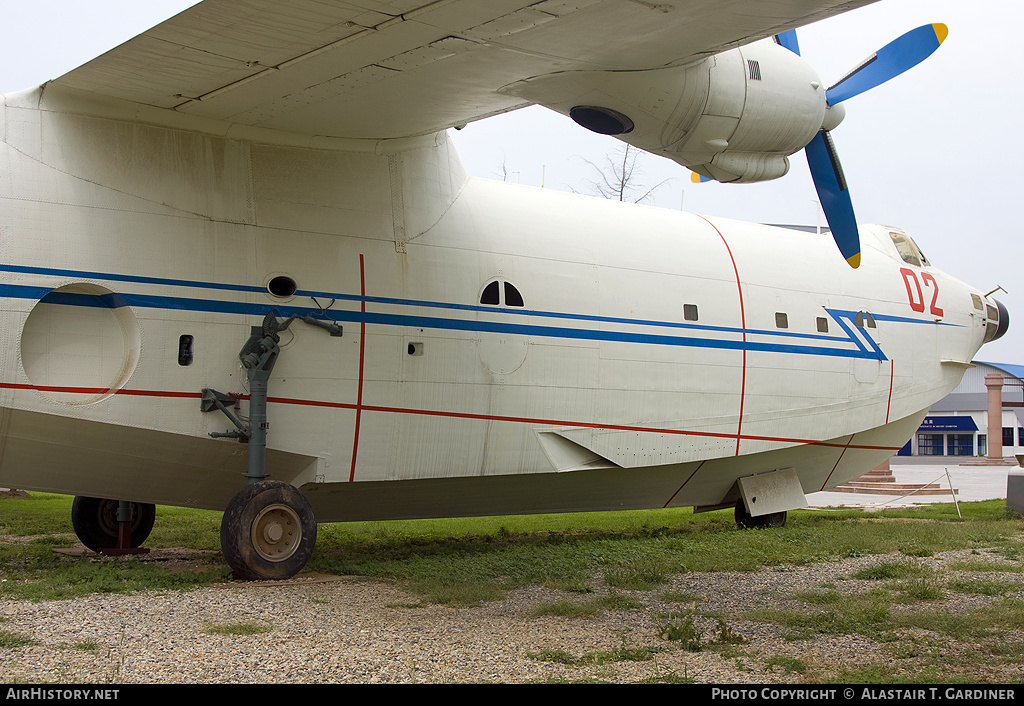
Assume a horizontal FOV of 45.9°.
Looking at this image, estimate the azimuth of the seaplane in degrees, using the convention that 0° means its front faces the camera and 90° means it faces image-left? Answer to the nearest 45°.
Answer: approximately 225°
